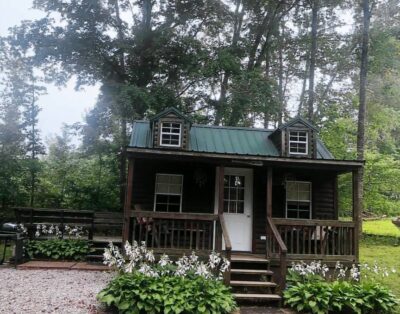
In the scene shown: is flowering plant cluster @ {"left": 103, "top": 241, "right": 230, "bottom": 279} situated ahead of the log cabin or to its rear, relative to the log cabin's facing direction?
ahead

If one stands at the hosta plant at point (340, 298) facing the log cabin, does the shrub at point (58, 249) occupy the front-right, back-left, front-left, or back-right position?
front-left

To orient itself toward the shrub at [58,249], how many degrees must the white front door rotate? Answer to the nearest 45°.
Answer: approximately 90° to its right

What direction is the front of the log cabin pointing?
toward the camera

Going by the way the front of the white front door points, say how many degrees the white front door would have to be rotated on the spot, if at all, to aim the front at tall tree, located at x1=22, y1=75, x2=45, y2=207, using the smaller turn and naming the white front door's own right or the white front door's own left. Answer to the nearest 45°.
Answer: approximately 135° to the white front door's own right

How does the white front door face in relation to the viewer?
toward the camera

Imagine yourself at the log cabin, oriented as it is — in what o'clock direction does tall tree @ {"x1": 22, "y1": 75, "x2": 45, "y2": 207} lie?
The tall tree is roughly at 4 o'clock from the log cabin.

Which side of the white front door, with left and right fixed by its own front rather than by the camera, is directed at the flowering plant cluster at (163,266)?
front

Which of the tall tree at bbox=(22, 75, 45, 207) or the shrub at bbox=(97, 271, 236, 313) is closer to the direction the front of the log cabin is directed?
the shrub

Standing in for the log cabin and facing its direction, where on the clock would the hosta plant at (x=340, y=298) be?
The hosta plant is roughly at 11 o'clock from the log cabin.

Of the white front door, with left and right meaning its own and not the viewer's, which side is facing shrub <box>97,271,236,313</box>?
front

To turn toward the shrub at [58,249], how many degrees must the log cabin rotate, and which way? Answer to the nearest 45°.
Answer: approximately 90° to its right

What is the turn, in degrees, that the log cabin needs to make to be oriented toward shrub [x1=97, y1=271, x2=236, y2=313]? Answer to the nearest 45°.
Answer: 0° — it already faces it

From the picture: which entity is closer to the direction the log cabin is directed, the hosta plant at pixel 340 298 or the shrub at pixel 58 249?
the hosta plant

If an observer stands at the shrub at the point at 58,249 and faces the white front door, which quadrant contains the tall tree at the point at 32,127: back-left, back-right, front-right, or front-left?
back-left
